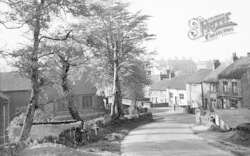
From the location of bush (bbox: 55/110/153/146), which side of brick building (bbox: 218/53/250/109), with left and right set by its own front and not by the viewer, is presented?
front

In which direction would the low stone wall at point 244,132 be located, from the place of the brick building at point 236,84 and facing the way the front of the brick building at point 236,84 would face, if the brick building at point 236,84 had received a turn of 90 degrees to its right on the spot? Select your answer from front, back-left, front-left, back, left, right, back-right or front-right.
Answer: back-left

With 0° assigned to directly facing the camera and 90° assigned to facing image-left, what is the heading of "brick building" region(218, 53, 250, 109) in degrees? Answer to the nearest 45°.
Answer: approximately 45°

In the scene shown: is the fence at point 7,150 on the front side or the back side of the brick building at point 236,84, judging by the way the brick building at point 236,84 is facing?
on the front side
